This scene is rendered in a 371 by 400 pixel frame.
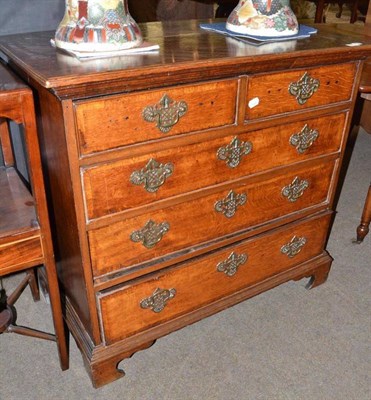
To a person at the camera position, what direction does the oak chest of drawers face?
facing the viewer and to the right of the viewer
